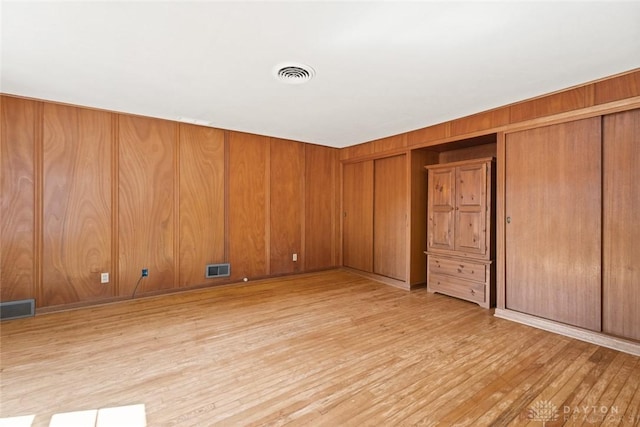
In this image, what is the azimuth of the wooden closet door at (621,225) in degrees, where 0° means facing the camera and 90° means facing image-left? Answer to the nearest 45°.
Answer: approximately 45°

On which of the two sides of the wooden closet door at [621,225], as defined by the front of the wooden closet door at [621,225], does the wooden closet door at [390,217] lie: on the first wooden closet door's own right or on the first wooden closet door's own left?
on the first wooden closet door's own right

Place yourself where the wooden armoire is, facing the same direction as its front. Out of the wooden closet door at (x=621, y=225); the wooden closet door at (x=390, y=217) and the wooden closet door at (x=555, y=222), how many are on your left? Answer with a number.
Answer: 2

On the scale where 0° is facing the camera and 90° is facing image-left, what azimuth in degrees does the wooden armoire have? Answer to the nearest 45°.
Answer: approximately 45°

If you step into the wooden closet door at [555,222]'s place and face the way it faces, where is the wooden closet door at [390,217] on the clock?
the wooden closet door at [390,217] is roughly at 2 o'clock from the wooden closet door at [555,222].

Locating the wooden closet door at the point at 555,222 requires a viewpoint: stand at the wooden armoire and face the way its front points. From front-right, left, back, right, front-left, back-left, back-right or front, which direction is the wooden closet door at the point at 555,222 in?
left

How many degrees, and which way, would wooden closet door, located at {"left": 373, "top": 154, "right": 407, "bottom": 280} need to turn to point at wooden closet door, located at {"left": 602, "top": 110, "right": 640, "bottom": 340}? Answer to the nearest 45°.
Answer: approximately 90° to its left

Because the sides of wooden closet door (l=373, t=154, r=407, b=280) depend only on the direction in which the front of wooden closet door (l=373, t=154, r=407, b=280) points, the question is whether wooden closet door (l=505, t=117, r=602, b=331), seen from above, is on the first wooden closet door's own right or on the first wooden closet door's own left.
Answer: on the first wooden closet door's own left

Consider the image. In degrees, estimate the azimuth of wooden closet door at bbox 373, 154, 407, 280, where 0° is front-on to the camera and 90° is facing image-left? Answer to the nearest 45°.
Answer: approximately 45°
